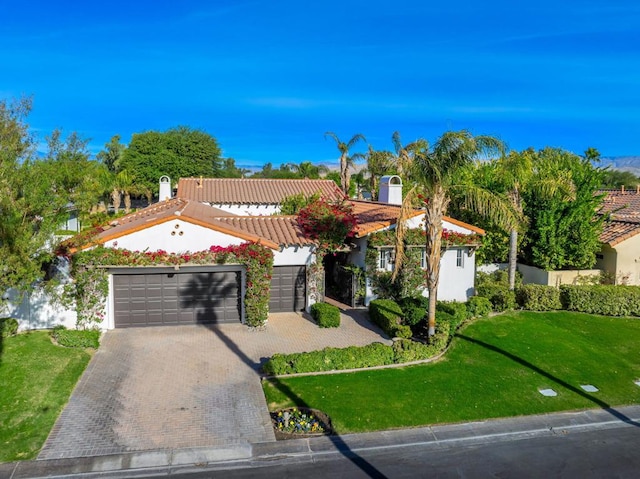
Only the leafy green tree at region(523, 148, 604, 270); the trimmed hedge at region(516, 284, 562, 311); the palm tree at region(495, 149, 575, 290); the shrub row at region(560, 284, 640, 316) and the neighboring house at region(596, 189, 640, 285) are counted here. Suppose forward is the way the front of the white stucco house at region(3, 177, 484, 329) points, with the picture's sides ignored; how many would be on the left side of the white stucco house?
5

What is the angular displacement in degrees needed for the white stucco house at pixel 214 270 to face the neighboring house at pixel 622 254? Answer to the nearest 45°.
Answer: approximately 90° to its left

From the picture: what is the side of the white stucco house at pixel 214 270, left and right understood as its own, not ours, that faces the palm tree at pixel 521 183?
left

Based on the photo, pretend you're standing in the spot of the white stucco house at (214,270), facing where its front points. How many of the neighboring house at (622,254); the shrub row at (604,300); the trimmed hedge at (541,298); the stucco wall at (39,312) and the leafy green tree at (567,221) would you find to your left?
4

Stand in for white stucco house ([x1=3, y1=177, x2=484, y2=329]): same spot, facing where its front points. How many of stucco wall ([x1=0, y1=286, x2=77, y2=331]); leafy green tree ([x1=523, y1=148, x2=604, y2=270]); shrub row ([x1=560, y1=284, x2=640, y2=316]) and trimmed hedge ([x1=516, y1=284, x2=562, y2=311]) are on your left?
3

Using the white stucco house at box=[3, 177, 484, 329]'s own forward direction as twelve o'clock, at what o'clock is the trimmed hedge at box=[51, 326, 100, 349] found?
The trimmed hedge is roughly at 2 o'clock from the white stucco house.

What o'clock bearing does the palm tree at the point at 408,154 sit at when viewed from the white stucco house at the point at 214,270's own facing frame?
The palm tree is roughly at 7 o'clock from the white stucco house.

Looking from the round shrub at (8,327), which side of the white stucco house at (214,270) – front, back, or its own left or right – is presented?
right

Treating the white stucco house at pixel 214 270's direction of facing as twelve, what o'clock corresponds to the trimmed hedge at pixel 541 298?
The trimmed hedge is roughly at 9 o'clock from the white stucco house.

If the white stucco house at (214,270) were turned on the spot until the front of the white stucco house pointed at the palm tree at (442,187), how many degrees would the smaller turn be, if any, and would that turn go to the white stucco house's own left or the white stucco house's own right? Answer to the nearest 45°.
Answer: approximately 45° to the white stucco house's own left

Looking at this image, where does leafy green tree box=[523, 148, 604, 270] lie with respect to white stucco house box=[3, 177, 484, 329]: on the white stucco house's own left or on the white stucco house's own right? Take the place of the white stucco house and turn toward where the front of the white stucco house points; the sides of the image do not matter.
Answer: on the white stucco house's own left

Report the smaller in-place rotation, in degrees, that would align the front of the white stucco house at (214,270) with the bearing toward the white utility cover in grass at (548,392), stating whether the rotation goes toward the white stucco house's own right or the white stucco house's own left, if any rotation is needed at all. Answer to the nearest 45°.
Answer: approximately 45° to the white stucco house's own left

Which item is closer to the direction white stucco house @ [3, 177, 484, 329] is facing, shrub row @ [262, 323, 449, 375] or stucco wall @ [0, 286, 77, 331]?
the shrub row

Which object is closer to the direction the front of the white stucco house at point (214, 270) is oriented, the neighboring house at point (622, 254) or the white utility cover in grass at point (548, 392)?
the white utility cover in grass

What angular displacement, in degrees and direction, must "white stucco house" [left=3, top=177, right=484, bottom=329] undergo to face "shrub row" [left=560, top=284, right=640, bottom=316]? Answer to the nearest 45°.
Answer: approximately 90° to its left

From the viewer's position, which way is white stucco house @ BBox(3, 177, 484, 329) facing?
facing the viewer
